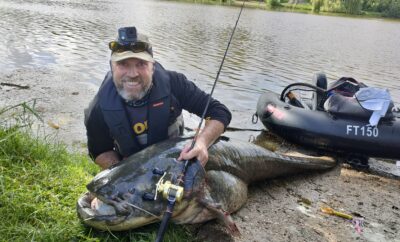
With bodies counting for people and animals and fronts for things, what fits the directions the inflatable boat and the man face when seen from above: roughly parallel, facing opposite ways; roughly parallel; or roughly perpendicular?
roughly perpendicular

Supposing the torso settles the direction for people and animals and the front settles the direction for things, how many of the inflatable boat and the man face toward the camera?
1

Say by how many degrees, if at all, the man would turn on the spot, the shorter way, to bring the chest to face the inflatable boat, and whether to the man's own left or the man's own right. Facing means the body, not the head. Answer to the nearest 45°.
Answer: approximately 135° to the man's own left

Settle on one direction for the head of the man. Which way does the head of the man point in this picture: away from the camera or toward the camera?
toward the camera

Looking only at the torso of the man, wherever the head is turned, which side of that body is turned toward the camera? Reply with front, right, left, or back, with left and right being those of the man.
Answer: front
